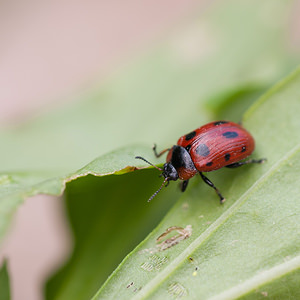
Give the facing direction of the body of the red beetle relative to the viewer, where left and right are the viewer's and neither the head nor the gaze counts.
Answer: facing the viewer and to the left of the viewer

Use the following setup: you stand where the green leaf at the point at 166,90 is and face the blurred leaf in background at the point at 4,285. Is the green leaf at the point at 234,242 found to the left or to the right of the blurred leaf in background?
left
